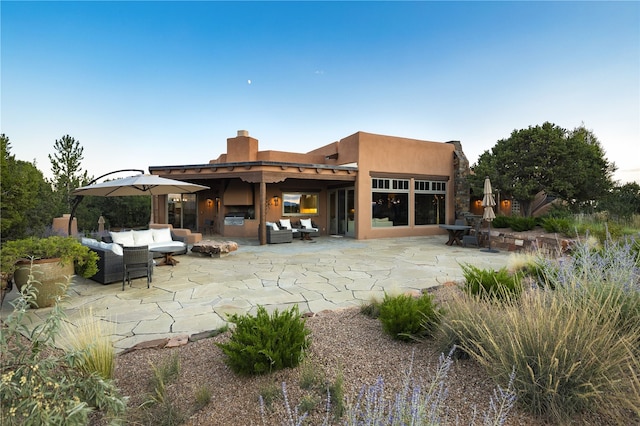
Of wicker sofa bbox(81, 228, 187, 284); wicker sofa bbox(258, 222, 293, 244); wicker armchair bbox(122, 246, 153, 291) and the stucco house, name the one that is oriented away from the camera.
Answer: the wicker armchair

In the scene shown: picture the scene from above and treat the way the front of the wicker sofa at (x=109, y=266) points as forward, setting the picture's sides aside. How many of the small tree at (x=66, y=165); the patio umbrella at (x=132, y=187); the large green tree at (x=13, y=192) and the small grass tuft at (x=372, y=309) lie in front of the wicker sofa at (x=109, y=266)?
1

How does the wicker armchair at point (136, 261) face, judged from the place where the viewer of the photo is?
facing away from the viewer

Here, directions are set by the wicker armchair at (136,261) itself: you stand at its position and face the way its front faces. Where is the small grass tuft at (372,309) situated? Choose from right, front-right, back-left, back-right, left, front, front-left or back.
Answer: back-right

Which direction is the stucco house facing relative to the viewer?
toward the camera

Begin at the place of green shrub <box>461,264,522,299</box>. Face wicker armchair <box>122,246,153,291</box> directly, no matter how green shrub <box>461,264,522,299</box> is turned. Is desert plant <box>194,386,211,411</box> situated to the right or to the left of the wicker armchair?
left

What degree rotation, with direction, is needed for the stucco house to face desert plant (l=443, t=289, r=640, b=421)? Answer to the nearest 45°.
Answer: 0° — it already faces it

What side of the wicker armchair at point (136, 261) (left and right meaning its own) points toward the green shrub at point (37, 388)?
back

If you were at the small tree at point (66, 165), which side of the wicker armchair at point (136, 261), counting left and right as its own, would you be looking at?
front
